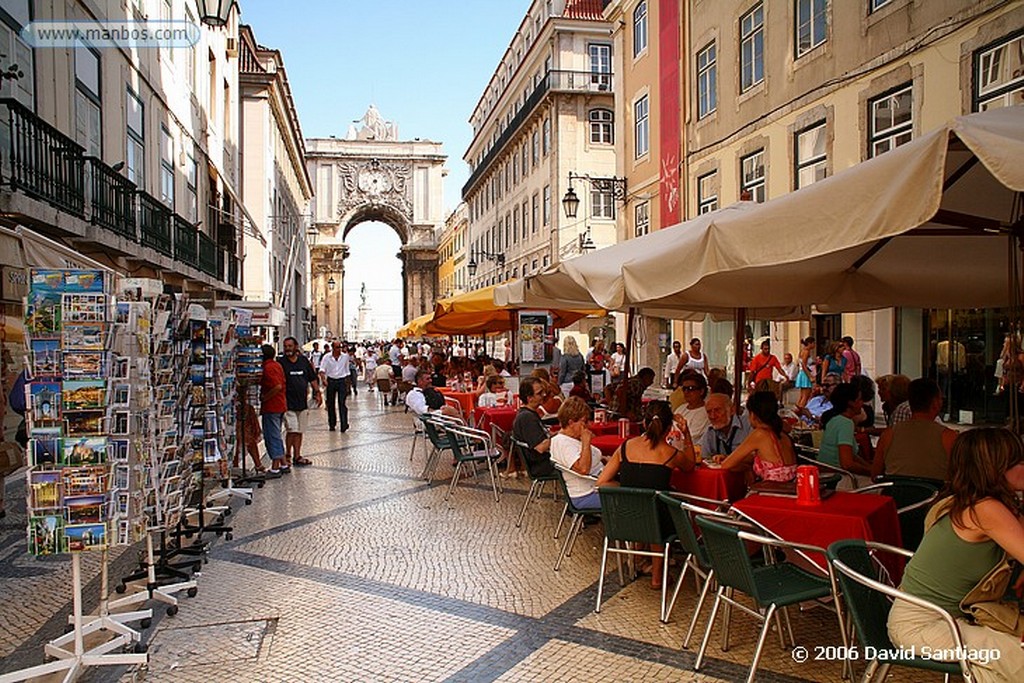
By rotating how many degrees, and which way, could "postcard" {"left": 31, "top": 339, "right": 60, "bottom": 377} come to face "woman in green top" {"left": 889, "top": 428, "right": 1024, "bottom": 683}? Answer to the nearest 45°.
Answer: approximately 45° to its left

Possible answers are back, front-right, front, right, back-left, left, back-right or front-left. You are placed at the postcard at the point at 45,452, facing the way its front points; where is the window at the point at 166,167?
back

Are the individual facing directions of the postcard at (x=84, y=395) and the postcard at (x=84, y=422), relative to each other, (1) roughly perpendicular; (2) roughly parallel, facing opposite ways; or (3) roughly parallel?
roughly parallel

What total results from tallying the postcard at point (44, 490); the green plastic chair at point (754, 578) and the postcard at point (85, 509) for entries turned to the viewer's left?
0

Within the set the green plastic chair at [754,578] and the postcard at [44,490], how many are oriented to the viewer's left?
0

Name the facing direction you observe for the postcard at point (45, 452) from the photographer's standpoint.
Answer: facing the viewer

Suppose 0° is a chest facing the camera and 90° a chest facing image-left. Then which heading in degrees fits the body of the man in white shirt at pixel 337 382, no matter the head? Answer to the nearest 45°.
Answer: approximately 0°

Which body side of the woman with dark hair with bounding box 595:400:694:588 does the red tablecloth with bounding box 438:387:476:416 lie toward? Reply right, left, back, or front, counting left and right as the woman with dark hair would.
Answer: front

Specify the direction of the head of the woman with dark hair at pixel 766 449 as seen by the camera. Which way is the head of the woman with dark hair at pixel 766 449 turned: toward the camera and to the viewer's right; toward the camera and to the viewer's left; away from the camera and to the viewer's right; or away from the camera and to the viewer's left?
away from the camera and to the viewer's left

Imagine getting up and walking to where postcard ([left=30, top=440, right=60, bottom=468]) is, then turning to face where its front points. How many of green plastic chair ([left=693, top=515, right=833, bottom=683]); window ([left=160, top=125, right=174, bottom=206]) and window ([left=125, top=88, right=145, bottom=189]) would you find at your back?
2

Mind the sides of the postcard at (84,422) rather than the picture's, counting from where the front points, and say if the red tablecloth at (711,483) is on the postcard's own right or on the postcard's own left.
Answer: on the postcard's own left

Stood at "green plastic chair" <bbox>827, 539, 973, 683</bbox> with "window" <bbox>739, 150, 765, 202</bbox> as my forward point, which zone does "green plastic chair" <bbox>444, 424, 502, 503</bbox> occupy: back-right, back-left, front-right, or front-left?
front-left

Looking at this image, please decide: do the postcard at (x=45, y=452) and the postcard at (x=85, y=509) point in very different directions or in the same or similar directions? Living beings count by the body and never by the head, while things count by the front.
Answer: same or similar directions

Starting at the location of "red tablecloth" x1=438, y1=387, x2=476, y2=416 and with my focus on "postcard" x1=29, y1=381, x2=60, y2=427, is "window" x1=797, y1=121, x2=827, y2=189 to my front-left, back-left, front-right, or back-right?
back-left

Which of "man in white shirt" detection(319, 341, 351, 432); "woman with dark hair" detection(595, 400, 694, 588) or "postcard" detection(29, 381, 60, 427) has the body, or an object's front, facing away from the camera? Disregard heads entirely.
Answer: the woman with dark hair

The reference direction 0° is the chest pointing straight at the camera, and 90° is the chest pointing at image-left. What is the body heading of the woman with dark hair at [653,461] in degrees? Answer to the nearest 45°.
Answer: approximately 180°

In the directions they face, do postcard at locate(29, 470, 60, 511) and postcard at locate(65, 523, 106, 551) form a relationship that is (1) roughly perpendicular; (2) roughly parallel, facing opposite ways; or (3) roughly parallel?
roughly parallel
